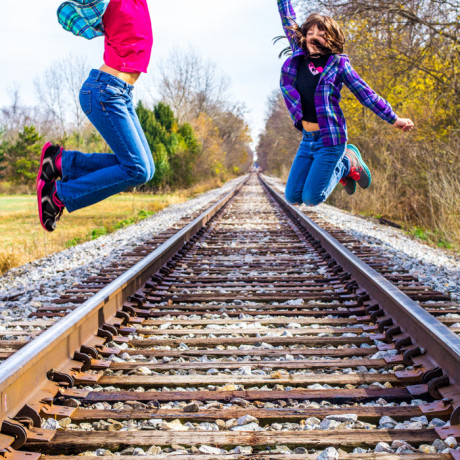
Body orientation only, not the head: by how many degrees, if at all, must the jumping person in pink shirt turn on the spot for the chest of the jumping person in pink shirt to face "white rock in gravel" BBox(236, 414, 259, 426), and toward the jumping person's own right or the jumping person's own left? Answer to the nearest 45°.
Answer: approximately 90° to the jumping person's own right

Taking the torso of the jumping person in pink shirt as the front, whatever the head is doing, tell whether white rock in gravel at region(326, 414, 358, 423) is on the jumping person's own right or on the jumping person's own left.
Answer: on the jumping person's own right

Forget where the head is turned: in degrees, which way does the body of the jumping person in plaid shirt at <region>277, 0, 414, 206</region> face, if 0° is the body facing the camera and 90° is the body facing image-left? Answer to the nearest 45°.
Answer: approximately 45°

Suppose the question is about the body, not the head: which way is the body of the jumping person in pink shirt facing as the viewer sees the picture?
to the viewer's right

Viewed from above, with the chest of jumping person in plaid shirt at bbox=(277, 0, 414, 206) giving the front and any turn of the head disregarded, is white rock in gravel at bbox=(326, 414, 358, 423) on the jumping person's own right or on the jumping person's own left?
on the jumping person's own left

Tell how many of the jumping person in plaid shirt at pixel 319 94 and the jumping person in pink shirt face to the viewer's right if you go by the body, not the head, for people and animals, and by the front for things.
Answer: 1

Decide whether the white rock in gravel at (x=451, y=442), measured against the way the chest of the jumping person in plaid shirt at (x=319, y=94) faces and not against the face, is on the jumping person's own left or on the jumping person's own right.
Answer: on the jumping person's own left
